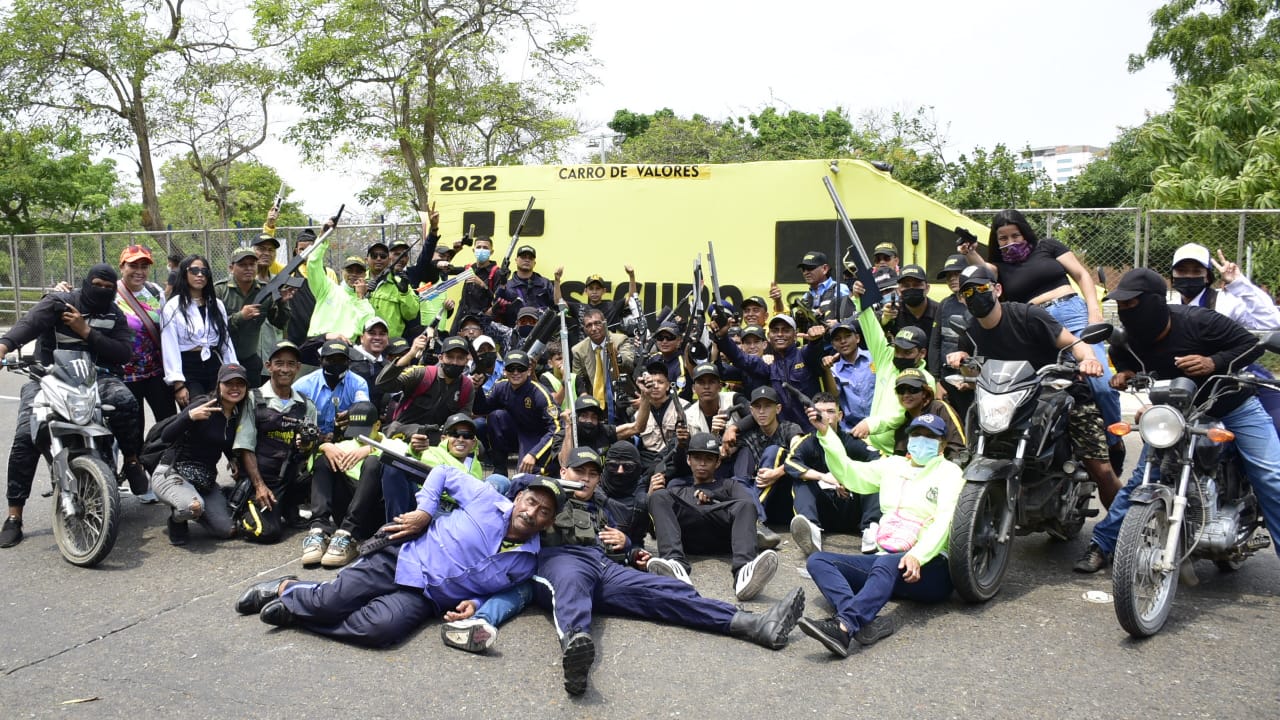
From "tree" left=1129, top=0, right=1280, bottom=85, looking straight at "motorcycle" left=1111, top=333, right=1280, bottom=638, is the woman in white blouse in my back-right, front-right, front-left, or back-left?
front-right

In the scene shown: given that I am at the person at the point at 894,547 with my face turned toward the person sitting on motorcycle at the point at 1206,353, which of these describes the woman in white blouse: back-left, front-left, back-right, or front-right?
back-left

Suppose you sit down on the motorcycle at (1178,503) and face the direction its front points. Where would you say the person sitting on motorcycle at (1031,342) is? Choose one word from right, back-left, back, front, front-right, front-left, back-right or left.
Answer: right

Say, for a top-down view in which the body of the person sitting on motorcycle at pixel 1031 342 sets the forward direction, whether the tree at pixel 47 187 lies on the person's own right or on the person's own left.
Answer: on the person's own right

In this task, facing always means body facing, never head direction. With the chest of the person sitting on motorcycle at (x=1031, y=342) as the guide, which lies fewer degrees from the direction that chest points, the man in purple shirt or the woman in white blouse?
the man in purple shirt

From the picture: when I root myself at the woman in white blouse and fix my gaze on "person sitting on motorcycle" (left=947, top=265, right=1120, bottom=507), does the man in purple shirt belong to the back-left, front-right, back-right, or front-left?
front-right

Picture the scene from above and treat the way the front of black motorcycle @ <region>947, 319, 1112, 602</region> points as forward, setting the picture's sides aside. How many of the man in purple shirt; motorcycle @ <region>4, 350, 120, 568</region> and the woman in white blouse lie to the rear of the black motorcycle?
0

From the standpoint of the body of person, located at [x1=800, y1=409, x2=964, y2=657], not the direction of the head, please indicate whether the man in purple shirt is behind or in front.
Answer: in front

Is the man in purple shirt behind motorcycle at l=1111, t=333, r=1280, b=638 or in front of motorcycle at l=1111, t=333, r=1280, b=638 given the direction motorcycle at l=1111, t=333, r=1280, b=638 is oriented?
in front

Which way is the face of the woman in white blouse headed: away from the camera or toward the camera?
toward the camera

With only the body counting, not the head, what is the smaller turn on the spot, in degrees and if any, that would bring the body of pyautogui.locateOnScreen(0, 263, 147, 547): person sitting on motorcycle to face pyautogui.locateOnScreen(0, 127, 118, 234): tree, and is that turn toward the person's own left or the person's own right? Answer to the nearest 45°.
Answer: approximately 180°

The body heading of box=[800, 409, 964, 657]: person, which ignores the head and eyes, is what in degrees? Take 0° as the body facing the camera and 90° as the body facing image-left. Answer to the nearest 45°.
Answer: approximately 45°

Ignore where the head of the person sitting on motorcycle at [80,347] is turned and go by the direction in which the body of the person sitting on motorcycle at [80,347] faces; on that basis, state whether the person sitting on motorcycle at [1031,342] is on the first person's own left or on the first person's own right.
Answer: on the first person's own left

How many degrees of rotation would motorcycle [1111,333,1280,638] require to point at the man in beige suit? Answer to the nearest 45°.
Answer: approximately 90° to its right

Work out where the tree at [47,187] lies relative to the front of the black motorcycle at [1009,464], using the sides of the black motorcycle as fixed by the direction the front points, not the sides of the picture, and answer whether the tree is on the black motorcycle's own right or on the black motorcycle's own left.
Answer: on the black motorcycle's own right

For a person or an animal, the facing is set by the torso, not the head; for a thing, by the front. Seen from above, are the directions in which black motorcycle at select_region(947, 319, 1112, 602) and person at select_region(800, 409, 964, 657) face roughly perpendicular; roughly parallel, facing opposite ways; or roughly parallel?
roughly parallel

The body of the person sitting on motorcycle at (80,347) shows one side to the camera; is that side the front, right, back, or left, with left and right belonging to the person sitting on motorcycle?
front

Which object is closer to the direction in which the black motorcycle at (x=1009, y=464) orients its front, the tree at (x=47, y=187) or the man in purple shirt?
the man in purple shirt
